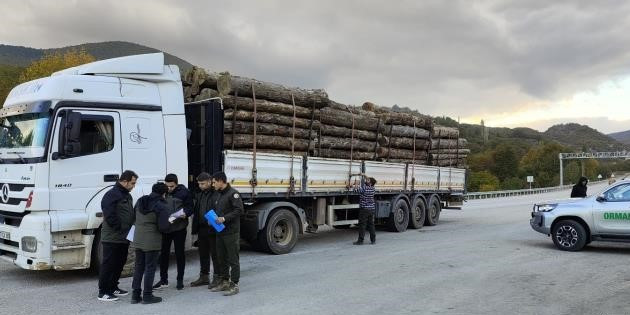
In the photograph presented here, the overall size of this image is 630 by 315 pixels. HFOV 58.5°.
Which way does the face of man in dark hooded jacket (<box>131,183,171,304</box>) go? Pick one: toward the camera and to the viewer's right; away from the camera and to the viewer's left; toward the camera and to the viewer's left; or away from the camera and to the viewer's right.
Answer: away from the camera and to the viewer's right

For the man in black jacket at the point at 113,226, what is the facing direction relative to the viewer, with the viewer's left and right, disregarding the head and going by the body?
facing to the right of the viewer

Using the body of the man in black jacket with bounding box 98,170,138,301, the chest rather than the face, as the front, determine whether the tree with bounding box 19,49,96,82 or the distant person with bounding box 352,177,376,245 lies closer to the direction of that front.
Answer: the distant person

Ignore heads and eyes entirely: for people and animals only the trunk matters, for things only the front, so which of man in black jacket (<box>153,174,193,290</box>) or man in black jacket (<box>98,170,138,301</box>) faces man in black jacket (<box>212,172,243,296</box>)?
man in black jacket (<box>98,170,138,301</box>)

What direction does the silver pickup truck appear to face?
to the viewer's left

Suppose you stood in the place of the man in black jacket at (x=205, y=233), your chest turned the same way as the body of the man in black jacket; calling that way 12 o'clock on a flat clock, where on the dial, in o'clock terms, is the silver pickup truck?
The silver pickup truck is roughly at 7 o'clock from the man in black jacket.

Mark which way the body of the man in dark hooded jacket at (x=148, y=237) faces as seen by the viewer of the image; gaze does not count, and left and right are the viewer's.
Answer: facing away from the viewer and to the right of the viewer

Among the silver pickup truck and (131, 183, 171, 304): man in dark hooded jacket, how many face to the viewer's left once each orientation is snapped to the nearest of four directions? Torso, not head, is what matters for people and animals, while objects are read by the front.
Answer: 1

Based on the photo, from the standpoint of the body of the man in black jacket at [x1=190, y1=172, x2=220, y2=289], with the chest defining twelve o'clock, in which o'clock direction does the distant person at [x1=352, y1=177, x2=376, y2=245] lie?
The distant person is roughly at 6 o'clock from the man in black jacket.

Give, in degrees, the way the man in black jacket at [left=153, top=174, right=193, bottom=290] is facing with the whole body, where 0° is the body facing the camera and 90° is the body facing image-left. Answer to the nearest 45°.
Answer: approximately 45°

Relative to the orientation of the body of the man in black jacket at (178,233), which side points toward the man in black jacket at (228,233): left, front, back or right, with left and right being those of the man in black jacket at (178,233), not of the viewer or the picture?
left

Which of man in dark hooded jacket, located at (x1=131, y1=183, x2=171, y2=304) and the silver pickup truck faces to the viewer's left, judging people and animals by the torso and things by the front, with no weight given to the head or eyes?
the silver pickup truck

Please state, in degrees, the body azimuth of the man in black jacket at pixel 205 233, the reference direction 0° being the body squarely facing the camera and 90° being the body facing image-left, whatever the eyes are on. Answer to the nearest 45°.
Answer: approximately 45°

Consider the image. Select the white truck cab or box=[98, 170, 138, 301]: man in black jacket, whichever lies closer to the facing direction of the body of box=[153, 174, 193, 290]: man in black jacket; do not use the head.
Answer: the man in black jacket

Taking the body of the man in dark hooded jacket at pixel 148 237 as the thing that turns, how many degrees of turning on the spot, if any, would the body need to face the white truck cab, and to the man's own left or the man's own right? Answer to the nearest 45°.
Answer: approximately 90° to the man's own left
